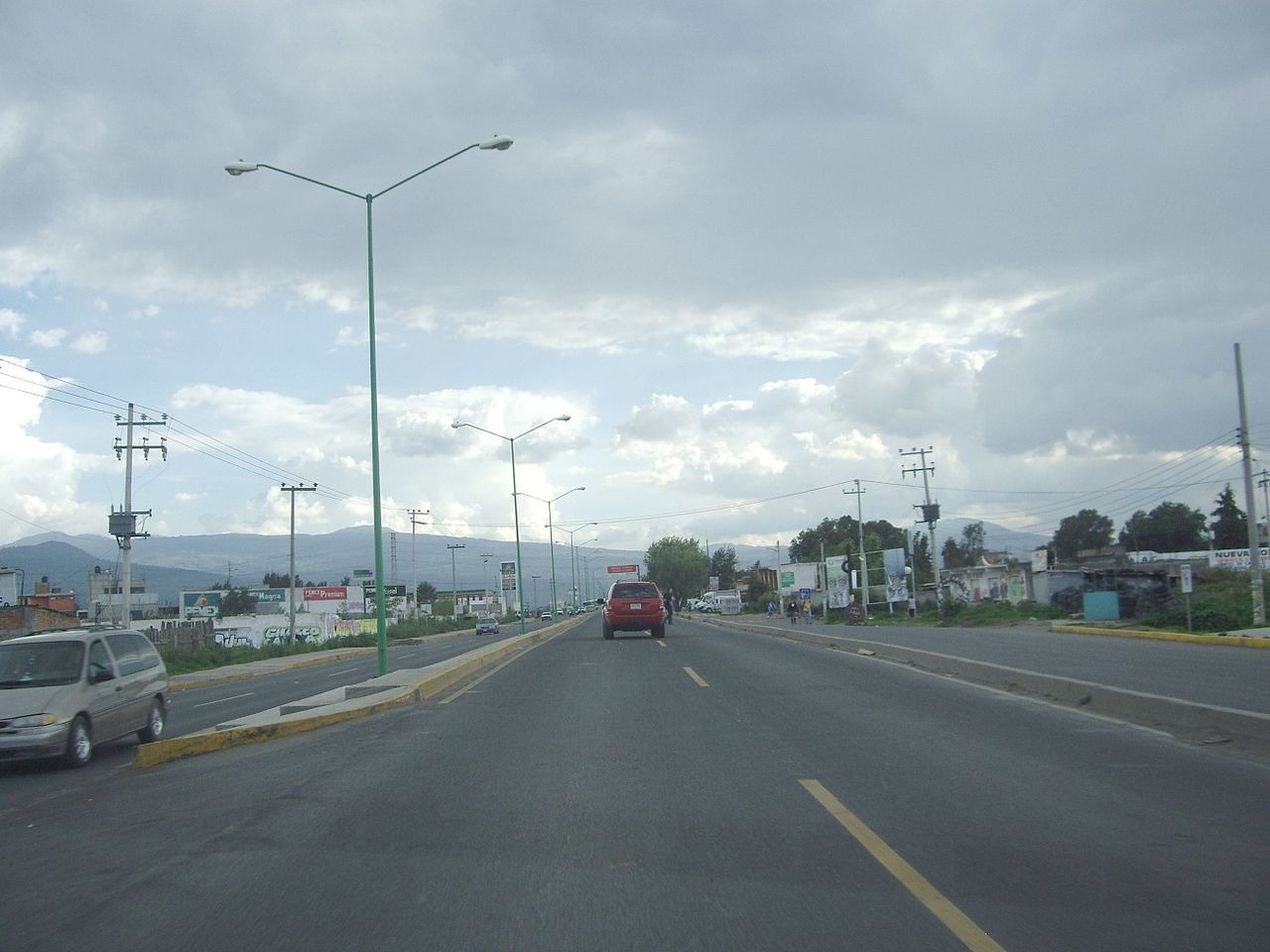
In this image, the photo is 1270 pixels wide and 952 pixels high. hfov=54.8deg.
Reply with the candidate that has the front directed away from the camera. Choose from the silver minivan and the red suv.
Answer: the red suv

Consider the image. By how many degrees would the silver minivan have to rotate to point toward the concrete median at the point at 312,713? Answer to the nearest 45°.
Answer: approximately 135° to its left

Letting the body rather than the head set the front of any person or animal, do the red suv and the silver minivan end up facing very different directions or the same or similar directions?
very different directions

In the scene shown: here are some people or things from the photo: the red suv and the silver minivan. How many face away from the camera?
1

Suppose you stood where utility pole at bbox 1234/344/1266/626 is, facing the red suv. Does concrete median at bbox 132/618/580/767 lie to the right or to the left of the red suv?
left

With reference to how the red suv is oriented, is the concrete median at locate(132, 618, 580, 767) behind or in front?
behind

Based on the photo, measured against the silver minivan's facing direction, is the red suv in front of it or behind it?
behind

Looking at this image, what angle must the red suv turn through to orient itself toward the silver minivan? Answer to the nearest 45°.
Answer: approximately 180°

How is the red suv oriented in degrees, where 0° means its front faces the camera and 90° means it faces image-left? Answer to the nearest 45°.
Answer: approximately 180°
